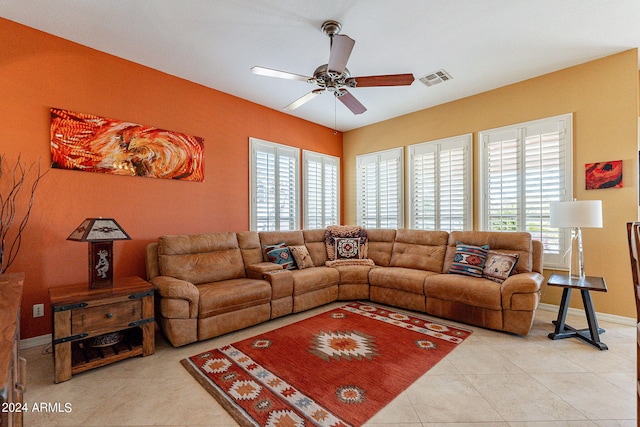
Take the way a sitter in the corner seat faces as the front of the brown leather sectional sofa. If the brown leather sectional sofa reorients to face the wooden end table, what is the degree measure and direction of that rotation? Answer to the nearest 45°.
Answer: approximately 45° to its right

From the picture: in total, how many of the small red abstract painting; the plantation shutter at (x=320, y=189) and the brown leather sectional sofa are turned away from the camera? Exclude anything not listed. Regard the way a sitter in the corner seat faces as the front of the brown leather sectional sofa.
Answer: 0

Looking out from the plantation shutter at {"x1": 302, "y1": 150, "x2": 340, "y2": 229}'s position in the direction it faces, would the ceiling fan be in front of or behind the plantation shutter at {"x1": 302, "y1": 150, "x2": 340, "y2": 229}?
in front

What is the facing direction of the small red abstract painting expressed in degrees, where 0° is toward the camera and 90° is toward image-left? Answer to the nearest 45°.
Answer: approximately 45°

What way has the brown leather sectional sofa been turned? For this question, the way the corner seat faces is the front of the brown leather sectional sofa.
toward the camera

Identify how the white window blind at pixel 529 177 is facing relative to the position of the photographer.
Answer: facing the viewer and to the left of the viewer

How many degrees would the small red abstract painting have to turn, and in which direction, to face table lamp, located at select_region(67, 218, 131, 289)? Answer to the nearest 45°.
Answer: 0° — it already faces it

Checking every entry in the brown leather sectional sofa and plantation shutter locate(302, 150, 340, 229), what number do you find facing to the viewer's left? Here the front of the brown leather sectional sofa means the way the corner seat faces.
0

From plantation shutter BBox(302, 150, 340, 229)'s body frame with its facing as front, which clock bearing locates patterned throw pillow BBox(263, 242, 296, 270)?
The patterned throw pillow is roughly at 2 o'clock from the plantation shutter.

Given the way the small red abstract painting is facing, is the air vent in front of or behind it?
in front

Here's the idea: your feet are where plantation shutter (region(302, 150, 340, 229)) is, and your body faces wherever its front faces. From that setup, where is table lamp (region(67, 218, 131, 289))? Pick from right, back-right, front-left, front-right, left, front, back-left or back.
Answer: right

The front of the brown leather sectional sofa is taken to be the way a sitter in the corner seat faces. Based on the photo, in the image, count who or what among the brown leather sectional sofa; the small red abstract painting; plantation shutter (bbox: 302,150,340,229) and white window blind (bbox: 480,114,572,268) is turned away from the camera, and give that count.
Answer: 0
